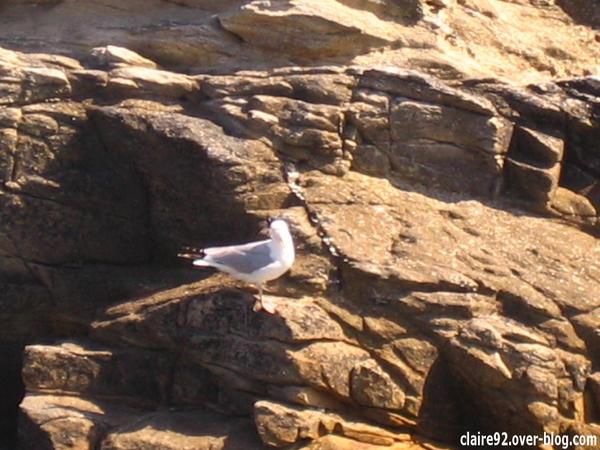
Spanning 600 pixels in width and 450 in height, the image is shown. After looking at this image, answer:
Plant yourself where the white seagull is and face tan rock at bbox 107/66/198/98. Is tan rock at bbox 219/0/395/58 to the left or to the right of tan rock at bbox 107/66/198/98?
right

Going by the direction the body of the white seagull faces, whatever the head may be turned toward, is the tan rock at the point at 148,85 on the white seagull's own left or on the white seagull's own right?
on the white seagull's own left

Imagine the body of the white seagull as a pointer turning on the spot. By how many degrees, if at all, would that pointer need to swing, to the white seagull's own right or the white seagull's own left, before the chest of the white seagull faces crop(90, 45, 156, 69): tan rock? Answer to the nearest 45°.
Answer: approximately 135° to the white seagull's own left

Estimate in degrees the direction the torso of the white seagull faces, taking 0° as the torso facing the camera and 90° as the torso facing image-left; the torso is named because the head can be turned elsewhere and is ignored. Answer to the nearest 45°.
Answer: approximately 270°

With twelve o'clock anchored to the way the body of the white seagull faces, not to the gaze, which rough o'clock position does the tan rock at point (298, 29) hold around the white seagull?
The tan rock is roughly at 9 o'clock from the white seagull.
